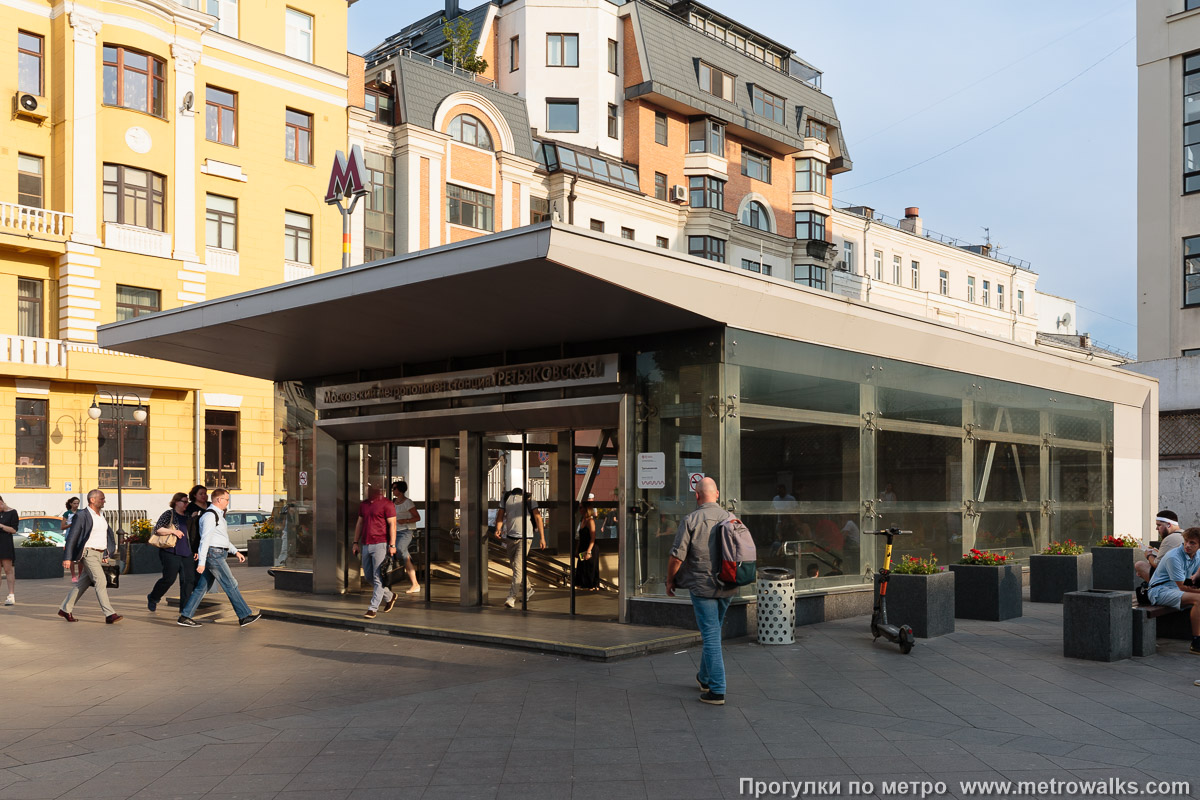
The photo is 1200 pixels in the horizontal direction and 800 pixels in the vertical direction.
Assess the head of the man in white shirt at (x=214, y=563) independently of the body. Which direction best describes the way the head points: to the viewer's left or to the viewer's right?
to the viewer's right

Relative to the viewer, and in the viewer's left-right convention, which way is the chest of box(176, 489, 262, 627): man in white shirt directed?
facing to the right of the viewer

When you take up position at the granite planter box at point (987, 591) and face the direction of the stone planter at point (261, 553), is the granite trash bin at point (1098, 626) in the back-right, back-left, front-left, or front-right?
back-left

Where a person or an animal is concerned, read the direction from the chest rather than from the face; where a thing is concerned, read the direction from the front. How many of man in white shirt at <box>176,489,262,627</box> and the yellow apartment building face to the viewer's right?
1

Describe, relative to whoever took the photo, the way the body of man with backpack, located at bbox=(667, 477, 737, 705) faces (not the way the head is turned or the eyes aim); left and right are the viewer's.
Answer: facing away from the viewer and to the left of the viewer

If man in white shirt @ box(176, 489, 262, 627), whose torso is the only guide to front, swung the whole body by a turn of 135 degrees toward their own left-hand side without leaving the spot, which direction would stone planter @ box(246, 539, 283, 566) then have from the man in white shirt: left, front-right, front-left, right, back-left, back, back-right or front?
front-right

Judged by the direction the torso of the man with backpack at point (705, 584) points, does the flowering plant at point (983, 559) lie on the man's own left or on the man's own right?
on the man's own right
